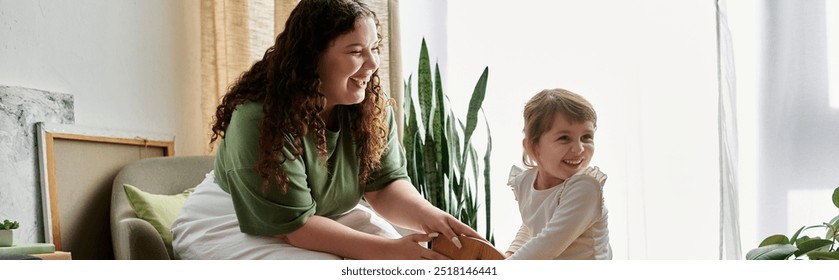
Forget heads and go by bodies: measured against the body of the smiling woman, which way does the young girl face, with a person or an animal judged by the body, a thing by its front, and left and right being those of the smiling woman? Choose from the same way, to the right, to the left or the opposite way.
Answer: to the right

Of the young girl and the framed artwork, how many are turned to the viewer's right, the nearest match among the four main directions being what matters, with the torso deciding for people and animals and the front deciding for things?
0

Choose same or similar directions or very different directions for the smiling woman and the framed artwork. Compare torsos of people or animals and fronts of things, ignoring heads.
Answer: very different directions

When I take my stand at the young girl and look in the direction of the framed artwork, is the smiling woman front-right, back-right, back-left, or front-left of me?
front-left

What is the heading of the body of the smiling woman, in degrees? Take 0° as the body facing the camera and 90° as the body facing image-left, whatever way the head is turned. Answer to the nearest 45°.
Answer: approximately 315°

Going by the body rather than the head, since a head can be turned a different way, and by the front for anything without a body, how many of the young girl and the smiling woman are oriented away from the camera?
0

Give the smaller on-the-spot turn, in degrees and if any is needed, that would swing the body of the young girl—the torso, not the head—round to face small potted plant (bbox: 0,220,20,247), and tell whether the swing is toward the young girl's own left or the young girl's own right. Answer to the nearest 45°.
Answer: approximately 45° to the young girl's own right

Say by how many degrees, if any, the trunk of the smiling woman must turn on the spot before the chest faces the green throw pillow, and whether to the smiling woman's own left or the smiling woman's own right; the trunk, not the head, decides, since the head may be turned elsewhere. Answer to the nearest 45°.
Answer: approximately 180°

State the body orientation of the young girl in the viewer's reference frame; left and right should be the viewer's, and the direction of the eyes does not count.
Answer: facing the viewer and to the left of the viewer
